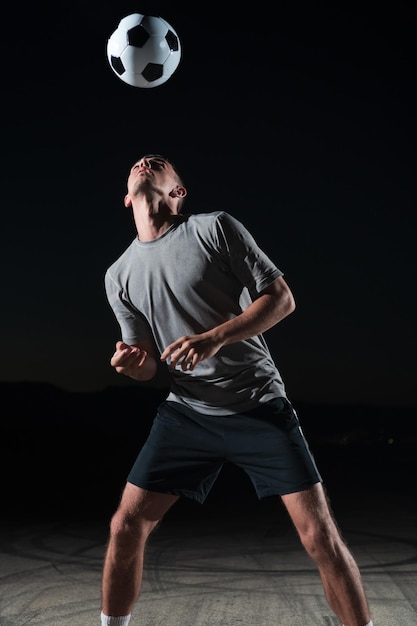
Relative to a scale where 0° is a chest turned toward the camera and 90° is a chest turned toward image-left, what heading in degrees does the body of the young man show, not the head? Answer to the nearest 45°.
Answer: approximately 45°
